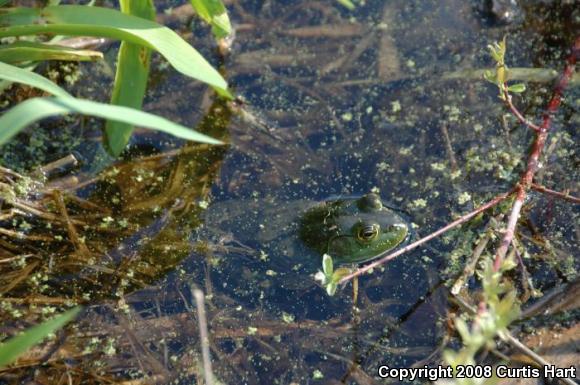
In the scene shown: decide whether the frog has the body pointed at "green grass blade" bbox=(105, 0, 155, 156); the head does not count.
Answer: no

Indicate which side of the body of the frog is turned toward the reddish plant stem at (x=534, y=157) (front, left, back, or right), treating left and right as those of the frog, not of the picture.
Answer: front

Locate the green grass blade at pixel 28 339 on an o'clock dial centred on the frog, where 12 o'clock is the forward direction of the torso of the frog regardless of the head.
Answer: The green grass blade is roughly at 4 o'clock from the frog.

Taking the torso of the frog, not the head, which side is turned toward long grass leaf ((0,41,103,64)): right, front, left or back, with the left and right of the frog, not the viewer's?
back

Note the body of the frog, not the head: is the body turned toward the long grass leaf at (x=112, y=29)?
no

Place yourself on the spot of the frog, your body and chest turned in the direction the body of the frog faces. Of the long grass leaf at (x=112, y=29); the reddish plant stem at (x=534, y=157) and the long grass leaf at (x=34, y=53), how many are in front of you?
1

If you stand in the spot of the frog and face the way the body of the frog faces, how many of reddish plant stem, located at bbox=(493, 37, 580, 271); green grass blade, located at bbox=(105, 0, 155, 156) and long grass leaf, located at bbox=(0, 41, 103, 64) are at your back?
2

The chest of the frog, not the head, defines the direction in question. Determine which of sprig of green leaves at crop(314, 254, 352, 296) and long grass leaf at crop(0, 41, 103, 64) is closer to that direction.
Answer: the sprig of green leaves

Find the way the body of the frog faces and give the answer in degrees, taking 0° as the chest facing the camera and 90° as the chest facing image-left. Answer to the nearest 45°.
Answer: approximately 270°

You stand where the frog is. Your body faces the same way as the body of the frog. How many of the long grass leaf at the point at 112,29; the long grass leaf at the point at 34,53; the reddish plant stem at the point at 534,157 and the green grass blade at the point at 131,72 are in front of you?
1
